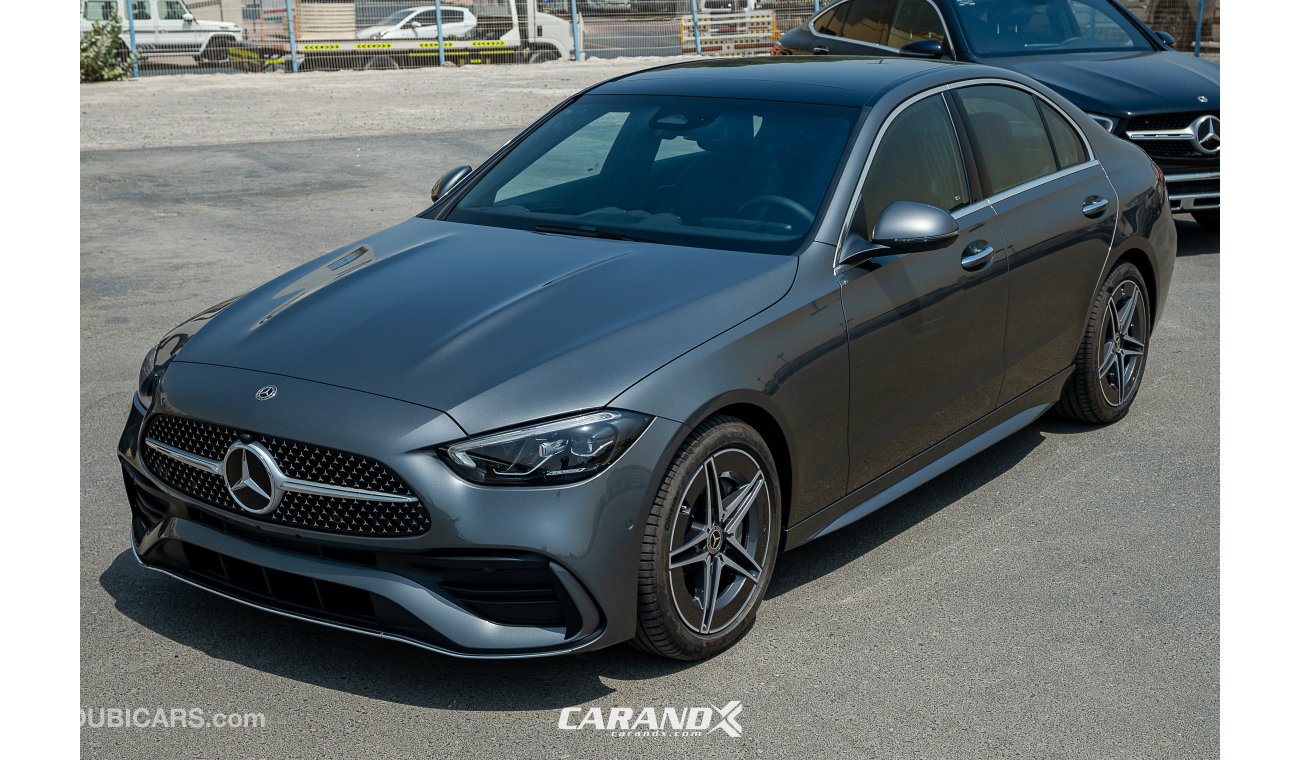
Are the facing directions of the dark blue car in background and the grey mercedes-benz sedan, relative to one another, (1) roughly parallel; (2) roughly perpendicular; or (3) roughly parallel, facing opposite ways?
roughly perpendicular

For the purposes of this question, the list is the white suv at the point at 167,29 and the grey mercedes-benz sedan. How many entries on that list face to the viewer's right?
1

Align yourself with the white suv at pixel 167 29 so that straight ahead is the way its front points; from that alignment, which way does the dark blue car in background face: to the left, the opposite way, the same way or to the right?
to the right

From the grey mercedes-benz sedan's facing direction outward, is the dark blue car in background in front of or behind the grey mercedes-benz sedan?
behind

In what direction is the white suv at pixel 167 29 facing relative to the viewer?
to the viewer's right

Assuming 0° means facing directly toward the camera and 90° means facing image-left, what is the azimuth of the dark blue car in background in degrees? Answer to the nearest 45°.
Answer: approximately 315°

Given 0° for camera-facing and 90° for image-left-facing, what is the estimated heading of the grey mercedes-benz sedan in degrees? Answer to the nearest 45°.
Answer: approximately 45°

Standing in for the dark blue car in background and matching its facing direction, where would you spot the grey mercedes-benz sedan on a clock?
The grey mercedes-benz sedan is roughly at 2 o'clock from the dark blue car in background.

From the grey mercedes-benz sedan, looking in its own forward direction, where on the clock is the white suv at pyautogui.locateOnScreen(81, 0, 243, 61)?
The white suv is roughly at 4 o'clock from the grey mercedes-benz sedan.

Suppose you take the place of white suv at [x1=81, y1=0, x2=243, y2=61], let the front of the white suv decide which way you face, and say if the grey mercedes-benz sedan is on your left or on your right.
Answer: on your right

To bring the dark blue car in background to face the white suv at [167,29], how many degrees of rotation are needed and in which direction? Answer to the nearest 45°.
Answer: approximately 180°
